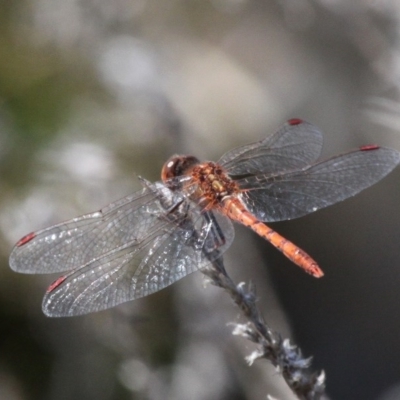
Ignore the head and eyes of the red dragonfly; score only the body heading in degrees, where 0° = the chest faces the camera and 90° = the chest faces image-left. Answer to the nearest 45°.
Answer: approximately 135°
